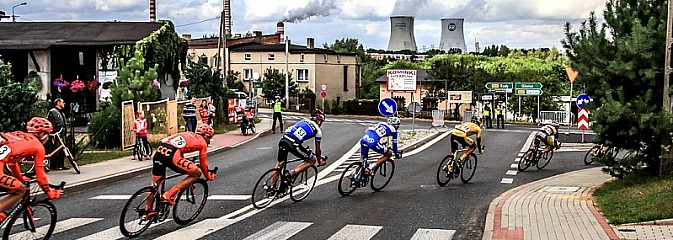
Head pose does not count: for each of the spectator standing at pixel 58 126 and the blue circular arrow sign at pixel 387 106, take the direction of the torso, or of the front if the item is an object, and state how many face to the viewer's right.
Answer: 1

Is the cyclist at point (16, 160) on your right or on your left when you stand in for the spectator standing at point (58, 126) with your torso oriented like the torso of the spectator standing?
on your right

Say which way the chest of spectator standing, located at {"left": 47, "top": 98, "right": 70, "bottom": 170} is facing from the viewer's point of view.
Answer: to the viewer's right

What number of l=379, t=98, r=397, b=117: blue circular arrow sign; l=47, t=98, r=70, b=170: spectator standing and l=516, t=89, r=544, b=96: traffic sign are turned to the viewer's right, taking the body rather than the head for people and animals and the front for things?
1

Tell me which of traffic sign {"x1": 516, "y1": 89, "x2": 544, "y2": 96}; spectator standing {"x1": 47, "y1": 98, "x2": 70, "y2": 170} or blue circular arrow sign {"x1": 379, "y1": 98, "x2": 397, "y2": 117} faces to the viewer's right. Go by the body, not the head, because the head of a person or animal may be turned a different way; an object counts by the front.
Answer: the spectator standing
